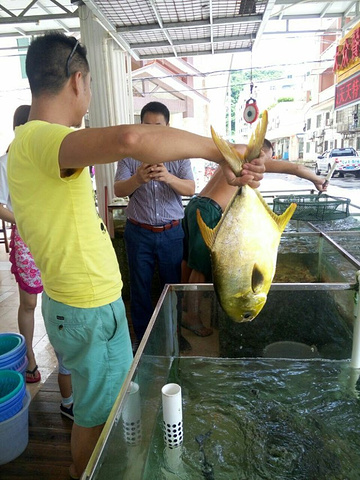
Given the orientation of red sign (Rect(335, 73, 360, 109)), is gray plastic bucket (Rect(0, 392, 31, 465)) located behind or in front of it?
in front

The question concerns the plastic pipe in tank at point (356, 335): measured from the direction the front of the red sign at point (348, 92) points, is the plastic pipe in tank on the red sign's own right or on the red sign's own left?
on the red sign's own left

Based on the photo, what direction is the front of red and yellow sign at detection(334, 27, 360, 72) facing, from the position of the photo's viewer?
facing the viewer and to the left of the viewer

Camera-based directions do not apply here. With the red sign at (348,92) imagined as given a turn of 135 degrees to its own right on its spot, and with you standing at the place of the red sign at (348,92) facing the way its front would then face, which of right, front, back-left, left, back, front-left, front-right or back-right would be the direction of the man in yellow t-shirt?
back

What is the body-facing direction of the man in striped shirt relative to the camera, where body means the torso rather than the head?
toward the camera

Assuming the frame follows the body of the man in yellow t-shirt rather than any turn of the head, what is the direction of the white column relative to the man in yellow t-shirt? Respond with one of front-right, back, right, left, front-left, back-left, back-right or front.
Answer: front-left

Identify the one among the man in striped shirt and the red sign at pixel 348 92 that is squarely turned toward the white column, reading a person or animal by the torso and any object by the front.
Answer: the red sign

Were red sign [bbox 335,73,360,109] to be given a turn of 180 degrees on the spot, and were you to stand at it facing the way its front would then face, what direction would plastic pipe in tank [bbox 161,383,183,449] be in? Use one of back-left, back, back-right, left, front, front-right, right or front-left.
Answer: back-right

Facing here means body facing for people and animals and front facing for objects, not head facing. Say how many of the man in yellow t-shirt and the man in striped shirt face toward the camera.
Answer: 1

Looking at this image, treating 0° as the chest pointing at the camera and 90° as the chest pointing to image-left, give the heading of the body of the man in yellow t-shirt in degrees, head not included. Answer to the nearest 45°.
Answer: approximately 225°
